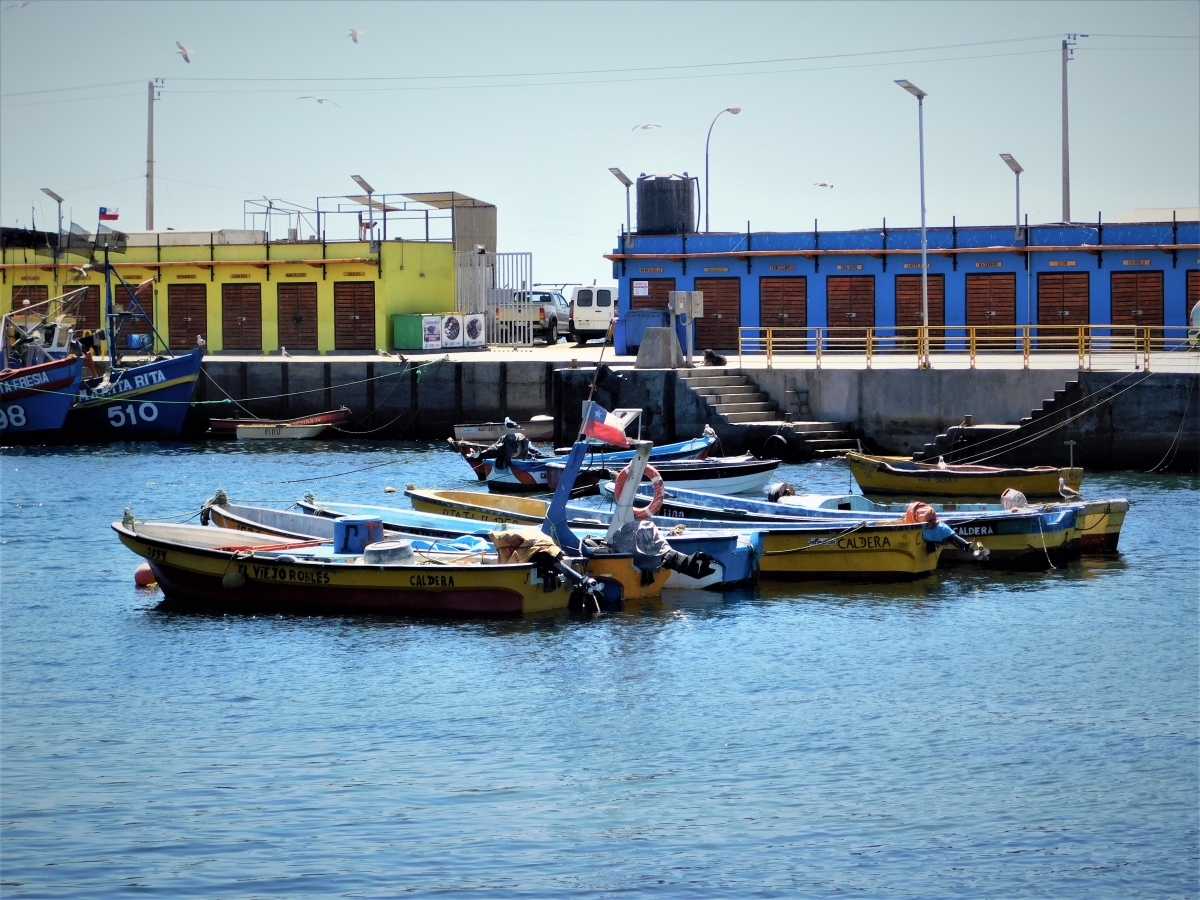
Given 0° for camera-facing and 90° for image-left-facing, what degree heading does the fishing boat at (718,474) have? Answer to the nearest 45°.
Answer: approximately 270°

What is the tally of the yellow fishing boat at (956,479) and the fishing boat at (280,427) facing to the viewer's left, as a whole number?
1

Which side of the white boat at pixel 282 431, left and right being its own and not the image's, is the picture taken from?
right

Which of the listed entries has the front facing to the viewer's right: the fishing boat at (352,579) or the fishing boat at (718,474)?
the fishing boat at (718,474)

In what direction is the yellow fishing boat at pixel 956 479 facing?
to the viewer's left

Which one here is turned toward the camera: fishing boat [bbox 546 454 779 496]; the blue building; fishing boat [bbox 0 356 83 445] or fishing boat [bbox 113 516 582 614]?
the blue building

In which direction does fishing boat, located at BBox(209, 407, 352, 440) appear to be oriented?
to the viewer's right

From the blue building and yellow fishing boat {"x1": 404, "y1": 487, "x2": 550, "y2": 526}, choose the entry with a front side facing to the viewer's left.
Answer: the yellow fishing boat

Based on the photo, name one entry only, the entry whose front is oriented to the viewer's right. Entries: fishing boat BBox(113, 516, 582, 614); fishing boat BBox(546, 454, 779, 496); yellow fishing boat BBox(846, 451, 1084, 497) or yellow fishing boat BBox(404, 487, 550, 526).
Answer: fishing boat BBox(546, 454, 779, 496)

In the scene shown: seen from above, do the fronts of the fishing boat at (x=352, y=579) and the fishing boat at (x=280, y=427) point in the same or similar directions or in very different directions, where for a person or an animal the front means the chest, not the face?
very different directions

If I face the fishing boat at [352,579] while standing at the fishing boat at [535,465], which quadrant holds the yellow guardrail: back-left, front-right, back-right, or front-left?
back-left

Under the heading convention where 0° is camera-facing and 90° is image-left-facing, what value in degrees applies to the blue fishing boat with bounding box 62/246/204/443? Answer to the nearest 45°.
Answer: approximately 270°

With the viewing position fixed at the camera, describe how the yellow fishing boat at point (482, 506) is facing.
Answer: facing to the left of the viewer

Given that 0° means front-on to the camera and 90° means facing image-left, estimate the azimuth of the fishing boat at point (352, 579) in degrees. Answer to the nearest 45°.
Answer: approximately 90°
